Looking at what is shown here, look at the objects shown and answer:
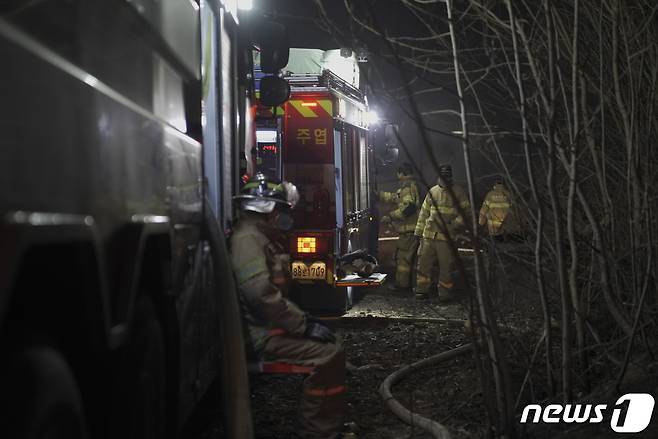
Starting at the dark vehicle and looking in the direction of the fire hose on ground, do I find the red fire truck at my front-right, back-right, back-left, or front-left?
front-left

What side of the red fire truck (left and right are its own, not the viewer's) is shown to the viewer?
back

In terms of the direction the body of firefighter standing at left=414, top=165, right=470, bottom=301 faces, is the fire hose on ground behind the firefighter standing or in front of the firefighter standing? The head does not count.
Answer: in front

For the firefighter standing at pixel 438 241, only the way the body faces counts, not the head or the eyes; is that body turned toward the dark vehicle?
no

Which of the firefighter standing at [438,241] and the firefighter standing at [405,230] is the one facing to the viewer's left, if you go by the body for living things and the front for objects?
the firefighter standing at [405,230]

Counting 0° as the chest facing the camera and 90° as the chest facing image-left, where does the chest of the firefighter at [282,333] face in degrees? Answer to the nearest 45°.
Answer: approximately 270°

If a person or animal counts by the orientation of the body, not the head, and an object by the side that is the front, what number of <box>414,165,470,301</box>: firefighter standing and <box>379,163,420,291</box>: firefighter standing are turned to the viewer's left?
1

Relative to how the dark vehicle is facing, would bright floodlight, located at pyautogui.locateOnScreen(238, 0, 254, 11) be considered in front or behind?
in front

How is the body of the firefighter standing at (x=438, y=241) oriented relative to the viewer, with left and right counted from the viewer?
facing away from the viewer

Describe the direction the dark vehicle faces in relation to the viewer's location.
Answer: facing away from the viewer and to the right of the viewer
